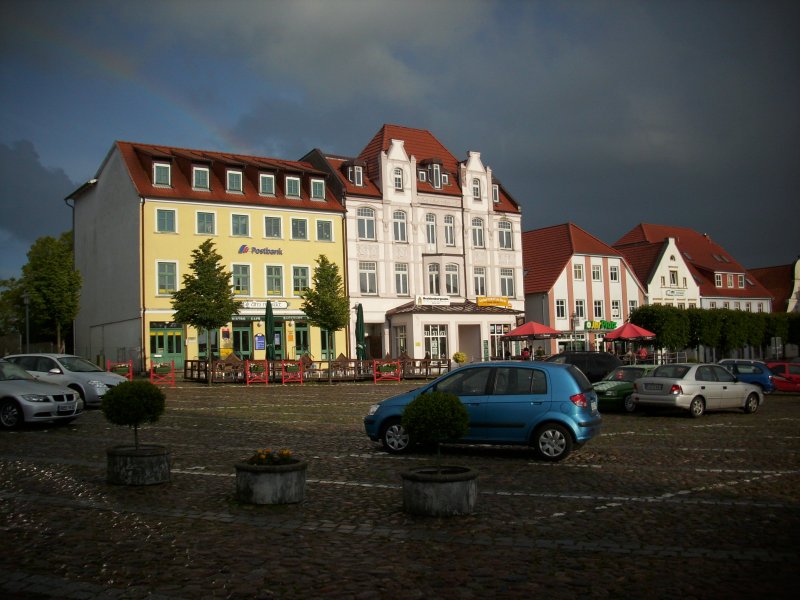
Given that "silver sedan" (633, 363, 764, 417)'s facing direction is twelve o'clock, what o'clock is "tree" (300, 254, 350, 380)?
The tree is roughly at 9 o'clock from the silver sedan.

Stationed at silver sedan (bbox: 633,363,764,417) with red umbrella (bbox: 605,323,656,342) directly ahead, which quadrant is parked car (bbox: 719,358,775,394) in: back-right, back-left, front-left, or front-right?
front-right

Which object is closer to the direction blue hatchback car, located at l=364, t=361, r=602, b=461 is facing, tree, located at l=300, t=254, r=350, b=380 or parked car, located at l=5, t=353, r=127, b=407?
the parked car

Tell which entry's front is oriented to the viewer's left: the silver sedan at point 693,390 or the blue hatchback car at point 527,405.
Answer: the blue hatchback car

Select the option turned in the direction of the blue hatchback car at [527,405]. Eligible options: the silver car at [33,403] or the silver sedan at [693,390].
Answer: the silver car

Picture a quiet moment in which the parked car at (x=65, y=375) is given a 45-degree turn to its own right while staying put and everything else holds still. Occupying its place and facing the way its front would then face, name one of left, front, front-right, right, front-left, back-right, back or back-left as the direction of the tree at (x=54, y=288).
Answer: back

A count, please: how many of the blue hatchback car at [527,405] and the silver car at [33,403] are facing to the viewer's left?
1
